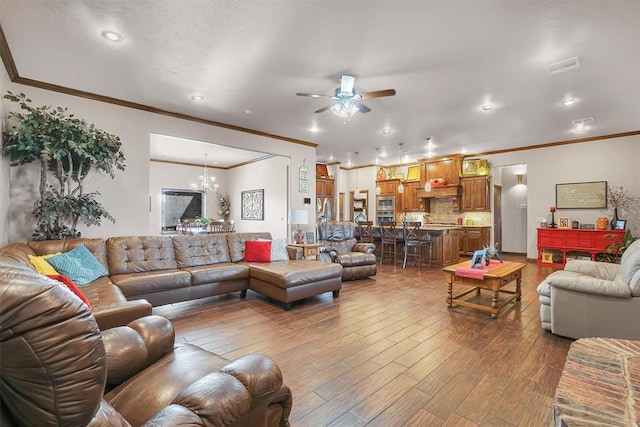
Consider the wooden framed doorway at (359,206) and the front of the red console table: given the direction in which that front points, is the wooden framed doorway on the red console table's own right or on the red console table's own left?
on the red console table's own right

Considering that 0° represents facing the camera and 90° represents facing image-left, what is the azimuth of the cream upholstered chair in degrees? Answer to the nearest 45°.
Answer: approximately 90°

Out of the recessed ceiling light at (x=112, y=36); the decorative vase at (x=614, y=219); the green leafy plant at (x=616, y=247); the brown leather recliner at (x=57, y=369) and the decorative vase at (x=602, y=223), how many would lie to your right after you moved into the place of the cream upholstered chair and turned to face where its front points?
3

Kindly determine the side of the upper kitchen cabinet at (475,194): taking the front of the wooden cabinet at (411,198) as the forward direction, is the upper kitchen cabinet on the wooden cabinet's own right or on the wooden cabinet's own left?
on the wooden cabinet's own left

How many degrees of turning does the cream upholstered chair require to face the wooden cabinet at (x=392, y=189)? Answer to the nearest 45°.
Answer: approximately 45° to its right

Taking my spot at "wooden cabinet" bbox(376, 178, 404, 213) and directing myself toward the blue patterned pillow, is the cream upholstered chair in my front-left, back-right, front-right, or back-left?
front-left

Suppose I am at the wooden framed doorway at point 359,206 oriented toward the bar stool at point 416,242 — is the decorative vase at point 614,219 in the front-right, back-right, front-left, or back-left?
front-left

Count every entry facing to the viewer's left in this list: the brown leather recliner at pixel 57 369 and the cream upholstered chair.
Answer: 1

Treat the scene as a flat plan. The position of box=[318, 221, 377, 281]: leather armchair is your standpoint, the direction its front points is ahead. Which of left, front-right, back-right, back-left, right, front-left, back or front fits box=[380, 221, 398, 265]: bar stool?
left

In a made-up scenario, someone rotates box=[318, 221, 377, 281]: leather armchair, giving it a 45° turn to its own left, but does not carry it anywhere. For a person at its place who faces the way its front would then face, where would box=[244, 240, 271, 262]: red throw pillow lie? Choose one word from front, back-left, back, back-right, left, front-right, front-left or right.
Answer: back-right

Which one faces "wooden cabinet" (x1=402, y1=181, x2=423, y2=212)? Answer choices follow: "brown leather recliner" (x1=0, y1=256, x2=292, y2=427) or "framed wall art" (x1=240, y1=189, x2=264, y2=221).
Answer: the brown leather recliner

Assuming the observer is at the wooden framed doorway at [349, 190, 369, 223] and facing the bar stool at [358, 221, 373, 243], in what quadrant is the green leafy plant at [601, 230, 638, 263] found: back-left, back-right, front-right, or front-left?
front-left

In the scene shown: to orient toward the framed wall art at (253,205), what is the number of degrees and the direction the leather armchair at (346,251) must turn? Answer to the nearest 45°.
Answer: approximately 180°

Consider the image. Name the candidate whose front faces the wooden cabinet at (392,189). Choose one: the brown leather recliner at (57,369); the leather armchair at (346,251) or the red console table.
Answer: the brown leather recliner

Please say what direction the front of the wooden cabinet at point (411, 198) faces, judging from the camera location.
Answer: facing the viewer and to the left of the viewer
